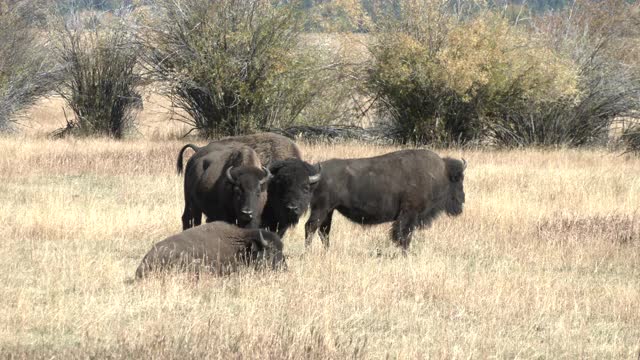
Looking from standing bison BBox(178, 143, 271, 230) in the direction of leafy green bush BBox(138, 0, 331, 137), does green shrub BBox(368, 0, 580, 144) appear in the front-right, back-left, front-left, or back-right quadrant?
front-right

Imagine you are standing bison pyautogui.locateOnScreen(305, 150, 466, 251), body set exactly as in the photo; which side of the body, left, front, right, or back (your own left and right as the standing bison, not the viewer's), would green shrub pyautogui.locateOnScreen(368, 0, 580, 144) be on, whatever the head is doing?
left

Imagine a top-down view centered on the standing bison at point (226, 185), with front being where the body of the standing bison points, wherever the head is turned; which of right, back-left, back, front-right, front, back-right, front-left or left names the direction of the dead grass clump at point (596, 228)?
front-left

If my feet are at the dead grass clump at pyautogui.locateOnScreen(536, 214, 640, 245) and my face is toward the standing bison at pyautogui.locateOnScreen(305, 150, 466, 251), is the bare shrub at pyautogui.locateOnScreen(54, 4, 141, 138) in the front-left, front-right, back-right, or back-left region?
front-right

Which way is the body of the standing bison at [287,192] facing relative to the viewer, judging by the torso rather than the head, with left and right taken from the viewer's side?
facing the viewer and to the right of the viewer

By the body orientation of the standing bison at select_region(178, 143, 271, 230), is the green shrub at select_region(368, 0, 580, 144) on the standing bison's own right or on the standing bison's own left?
on the standing bison's own left

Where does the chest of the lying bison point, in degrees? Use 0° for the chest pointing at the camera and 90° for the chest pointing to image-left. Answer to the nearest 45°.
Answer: approximately 270°

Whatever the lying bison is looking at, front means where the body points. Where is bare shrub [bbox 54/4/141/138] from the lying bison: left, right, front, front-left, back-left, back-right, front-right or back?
left

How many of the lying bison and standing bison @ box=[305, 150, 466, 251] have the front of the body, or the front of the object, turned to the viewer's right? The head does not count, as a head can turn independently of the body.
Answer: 2

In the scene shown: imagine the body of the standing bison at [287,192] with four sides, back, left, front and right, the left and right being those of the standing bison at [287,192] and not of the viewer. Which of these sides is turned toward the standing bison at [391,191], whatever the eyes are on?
left

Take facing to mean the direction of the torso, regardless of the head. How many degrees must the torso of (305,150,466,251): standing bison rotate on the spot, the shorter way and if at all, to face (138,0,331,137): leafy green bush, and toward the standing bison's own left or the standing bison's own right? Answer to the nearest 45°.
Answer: approximately 90° to the standing bison's own left

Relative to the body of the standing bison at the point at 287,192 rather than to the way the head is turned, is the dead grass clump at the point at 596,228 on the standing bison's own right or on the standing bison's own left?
on the standing bison's own left

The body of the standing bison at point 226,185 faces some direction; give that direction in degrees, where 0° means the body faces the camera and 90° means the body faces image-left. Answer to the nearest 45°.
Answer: approximately 315°

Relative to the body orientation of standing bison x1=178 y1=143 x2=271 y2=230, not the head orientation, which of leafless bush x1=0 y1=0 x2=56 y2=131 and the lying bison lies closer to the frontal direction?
the lying bison

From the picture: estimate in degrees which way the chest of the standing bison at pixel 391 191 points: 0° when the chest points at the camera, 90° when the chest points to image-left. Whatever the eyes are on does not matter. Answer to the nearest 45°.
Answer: approximately 270°
